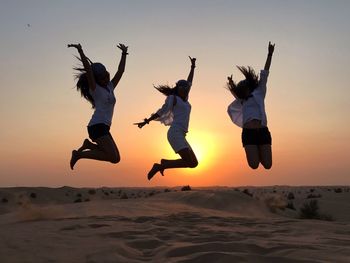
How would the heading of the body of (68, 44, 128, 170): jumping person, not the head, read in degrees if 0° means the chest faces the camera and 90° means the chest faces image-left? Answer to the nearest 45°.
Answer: approximately 315°

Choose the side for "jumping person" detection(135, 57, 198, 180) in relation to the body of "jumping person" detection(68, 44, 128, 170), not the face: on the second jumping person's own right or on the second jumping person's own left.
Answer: on the second jumping person's own left

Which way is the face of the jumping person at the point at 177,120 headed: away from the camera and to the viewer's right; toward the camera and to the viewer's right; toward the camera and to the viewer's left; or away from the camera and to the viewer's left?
toward the camera and to the viewer's right

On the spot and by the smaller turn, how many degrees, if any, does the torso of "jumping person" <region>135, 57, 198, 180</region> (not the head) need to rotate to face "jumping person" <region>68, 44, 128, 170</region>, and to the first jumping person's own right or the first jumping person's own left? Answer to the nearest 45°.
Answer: approximately 90° to the first jumping person's own right
